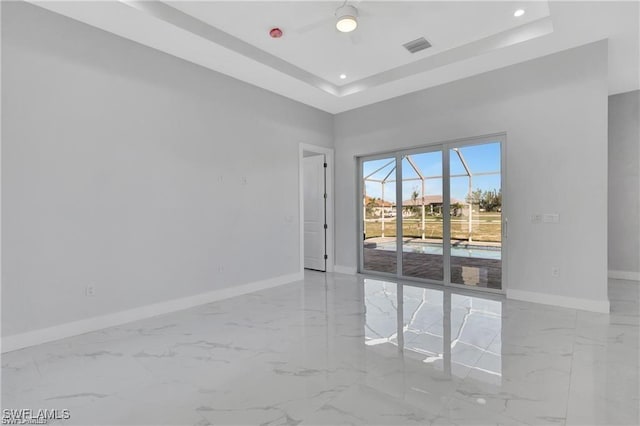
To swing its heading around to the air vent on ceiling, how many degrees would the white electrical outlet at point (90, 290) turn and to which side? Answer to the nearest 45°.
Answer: approximately 45° to its left

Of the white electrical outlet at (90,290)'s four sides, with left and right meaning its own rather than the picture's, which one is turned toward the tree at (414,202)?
left

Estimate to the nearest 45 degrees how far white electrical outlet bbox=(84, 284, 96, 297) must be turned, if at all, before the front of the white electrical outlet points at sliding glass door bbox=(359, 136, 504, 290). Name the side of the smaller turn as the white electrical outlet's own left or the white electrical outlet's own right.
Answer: approximately 90° to the white electrical outlet's own left

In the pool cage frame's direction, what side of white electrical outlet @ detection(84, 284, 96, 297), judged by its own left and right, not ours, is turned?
left

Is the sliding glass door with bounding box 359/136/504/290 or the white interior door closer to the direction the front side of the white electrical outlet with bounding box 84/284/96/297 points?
the sliding glass door
